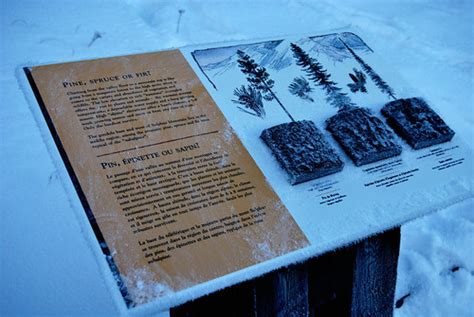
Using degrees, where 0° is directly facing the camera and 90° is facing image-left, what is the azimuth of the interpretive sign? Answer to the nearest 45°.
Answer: approximately 315°
